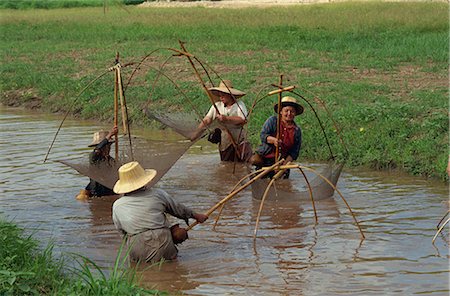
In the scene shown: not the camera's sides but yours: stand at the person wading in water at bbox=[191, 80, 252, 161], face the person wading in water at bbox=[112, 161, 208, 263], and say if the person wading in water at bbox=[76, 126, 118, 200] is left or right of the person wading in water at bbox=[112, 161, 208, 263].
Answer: right

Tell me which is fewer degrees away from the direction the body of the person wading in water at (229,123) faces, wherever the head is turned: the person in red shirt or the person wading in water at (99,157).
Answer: the person wading in water

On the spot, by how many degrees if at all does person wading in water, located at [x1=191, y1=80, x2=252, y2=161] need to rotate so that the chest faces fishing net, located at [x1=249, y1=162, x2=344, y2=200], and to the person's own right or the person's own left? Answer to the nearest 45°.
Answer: approximately 90° to the person's own left

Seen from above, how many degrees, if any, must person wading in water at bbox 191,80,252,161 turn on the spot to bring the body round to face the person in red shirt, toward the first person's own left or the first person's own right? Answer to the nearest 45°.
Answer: approximately 90° to the first person's own left

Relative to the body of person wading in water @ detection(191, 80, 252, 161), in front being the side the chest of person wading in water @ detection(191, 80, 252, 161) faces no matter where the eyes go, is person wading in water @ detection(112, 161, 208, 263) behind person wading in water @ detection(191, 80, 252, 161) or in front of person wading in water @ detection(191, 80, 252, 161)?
in front

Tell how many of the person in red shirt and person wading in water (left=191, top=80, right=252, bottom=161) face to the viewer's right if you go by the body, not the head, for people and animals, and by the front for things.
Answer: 0

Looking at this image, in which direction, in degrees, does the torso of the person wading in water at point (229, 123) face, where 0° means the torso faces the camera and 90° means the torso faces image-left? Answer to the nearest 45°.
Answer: approximately 45°

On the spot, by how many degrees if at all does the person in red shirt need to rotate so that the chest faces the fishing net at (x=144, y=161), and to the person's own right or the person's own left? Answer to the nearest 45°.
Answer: approximately 45° to the person's own right

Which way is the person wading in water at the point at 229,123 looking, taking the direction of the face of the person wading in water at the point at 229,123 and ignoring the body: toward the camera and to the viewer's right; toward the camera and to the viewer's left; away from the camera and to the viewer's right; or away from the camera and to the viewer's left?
toward the camera and to the viewer's left

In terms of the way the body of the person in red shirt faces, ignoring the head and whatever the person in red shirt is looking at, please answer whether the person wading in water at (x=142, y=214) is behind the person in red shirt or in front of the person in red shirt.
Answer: in front

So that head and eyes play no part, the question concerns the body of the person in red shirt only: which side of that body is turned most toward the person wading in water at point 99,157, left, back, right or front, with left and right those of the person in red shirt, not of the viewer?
right
